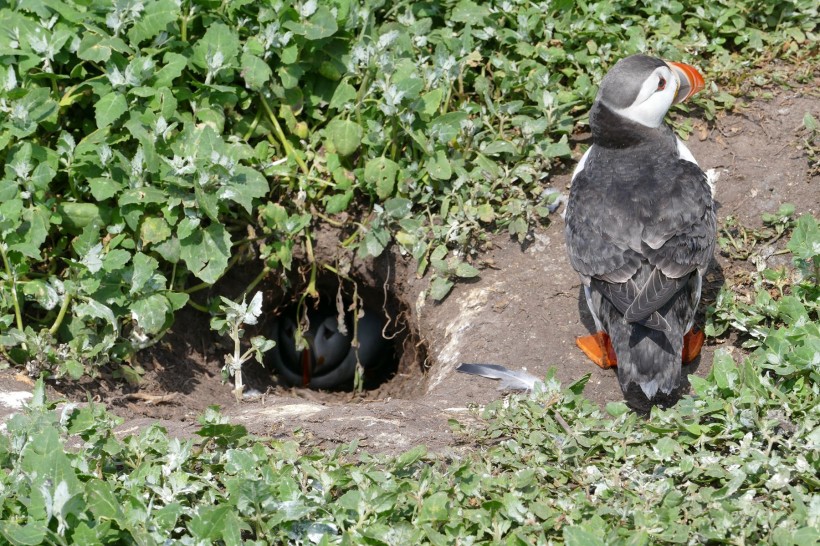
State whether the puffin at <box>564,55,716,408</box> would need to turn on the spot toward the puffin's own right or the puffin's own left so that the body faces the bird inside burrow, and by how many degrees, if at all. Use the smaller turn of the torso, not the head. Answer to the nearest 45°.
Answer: approximately 45° to the puffin's own left

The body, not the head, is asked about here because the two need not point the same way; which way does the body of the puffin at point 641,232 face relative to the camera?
away from the camera

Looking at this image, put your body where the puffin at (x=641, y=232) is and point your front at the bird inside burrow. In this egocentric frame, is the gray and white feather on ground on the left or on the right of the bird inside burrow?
left

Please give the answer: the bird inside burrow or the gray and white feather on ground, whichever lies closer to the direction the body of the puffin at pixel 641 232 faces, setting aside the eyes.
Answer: the bird inside burrow
